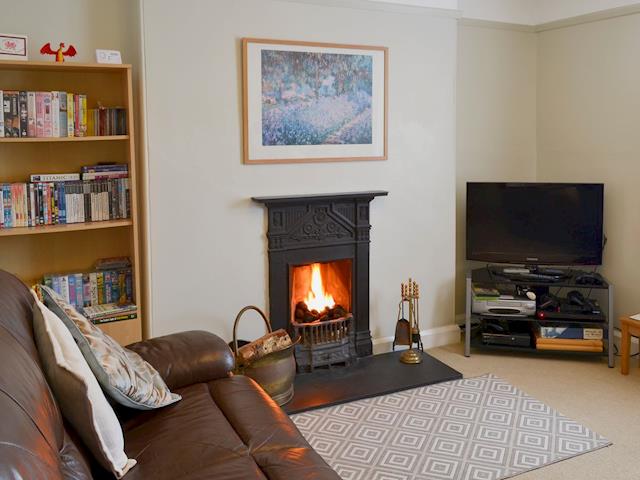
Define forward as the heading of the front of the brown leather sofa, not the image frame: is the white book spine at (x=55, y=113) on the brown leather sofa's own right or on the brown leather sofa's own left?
on the brown leather sofa's own left

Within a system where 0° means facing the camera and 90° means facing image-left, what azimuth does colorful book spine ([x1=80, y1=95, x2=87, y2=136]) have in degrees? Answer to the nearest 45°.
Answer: approximately 0°

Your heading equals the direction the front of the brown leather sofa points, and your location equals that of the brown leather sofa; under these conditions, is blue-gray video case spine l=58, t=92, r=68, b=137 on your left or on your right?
on your left

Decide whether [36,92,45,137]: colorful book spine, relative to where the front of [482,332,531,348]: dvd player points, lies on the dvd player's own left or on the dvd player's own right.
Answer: on the dvd player's own right

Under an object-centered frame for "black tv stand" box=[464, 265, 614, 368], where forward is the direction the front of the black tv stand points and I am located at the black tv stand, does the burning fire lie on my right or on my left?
on my right

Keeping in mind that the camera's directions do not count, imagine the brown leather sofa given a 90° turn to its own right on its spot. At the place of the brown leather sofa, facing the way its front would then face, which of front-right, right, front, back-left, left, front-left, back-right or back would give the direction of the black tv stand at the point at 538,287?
back-left

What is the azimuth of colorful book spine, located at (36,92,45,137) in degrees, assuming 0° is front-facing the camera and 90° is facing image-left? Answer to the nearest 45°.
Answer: approximately 0°

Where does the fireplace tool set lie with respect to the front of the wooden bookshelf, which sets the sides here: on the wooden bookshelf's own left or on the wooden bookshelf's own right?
on the wooden bookshelf's own left
